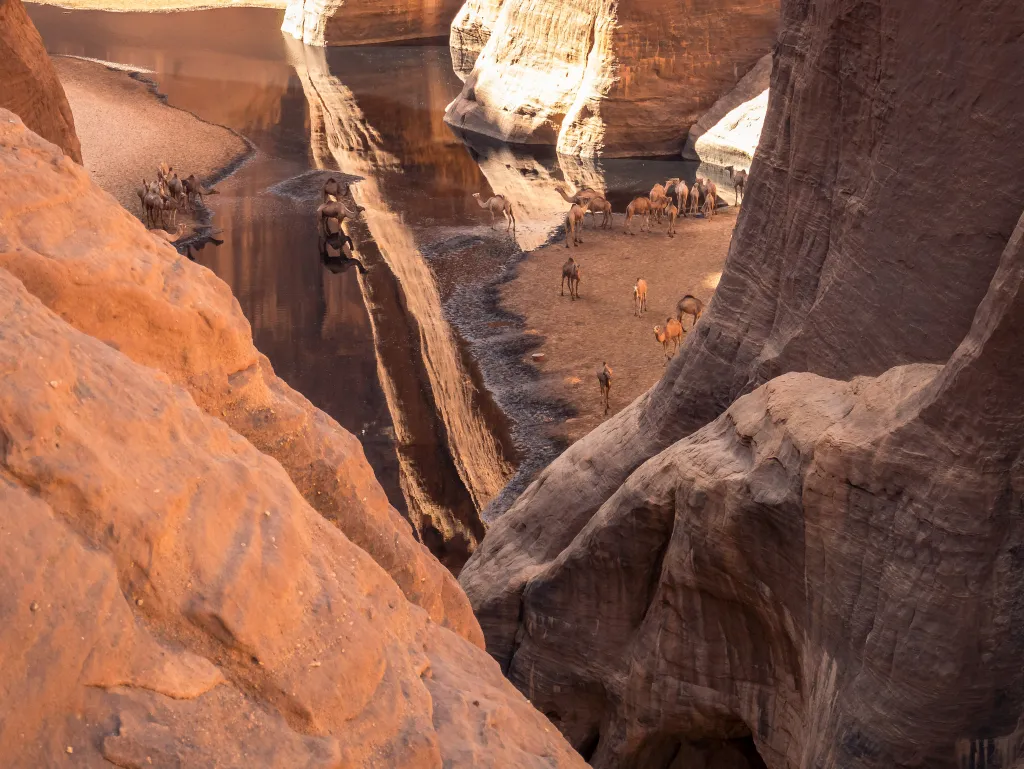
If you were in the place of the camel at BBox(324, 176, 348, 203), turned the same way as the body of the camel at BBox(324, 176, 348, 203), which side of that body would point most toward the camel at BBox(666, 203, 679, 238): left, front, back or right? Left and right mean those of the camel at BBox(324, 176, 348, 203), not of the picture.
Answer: front

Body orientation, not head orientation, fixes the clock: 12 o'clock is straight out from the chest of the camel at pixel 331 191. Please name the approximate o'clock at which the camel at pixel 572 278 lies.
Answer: the camel at pixel 572 278 is roughly at 2 o'clock from the camel at pixel 331 191.

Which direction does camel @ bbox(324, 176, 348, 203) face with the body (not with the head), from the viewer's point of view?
to the viewer's right

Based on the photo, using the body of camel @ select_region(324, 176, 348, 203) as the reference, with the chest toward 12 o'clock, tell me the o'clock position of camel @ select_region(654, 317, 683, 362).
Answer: camel @ select_region(654, 317, 683, 362) is roughly at 2 o'clock from camel @ select_region(324, 176, 348, 203).

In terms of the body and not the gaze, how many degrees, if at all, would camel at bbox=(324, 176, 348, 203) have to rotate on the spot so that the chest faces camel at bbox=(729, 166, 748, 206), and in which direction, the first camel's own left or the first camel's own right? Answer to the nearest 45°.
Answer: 0° — it already faces it

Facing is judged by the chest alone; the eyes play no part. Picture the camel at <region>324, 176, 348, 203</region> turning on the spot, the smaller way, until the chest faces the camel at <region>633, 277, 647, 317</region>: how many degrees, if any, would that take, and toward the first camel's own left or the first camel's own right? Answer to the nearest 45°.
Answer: approximately 45° to the first camel's own right

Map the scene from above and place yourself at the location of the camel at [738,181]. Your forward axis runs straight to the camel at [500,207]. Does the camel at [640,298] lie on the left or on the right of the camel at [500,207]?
left
